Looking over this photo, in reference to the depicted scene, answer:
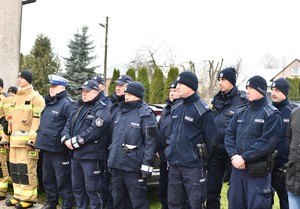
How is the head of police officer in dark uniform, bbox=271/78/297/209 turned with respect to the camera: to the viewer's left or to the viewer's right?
to the viewer's left

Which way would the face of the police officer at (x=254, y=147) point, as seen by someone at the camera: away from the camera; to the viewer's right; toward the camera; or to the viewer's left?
to the viewer's left

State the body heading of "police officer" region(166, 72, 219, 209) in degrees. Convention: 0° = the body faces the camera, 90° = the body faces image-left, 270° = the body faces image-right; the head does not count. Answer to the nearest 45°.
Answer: approximately 45°

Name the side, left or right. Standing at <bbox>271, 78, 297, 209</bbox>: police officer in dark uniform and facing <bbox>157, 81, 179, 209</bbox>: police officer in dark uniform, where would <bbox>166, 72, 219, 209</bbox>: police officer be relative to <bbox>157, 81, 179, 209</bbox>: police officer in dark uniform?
left

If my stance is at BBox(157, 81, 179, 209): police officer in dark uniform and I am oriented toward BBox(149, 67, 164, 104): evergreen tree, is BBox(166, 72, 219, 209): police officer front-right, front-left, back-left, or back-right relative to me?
back-right

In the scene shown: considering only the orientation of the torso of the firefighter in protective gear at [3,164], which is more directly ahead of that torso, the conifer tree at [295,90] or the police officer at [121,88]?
the police officer

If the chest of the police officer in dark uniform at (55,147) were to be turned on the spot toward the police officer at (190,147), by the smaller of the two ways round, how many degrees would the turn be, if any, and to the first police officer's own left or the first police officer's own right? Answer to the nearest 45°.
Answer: approximately 90° to the first police officer's own left

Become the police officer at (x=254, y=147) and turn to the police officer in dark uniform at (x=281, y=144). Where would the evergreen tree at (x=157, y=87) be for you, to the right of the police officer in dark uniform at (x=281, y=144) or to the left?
left

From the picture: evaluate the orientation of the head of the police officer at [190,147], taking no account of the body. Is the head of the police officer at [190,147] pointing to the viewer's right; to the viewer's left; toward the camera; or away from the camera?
to the viewer's left

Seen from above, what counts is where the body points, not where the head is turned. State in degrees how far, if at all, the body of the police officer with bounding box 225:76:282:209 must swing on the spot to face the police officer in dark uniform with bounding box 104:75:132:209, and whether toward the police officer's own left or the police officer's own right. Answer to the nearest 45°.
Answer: approximately 90° to the police officer's own right
